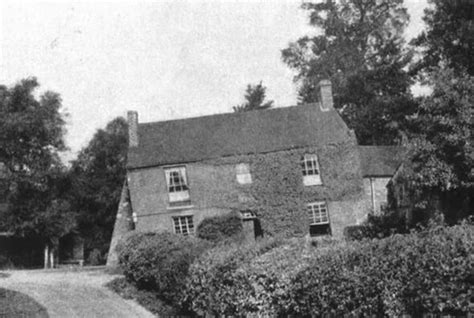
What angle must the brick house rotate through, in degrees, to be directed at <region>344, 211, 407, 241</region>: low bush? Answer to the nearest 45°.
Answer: approximately 45° to its left

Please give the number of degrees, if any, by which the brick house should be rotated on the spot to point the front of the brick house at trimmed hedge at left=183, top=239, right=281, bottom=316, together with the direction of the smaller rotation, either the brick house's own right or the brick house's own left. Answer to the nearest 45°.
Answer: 0° — it already faces it

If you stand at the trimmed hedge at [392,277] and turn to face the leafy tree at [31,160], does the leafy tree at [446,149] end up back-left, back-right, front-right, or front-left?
front-right

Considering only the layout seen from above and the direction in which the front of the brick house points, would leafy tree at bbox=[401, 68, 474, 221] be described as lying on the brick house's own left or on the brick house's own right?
on the brick house's own left

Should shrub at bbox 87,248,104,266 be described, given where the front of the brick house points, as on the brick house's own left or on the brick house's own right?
on the brick house's own right

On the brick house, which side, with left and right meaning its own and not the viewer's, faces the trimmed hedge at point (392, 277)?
front

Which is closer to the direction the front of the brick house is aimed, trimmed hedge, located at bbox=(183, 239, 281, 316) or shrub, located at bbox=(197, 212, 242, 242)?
the trimmed hedge

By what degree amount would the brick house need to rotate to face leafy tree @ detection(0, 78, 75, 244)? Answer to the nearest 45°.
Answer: approximately 90° to its right

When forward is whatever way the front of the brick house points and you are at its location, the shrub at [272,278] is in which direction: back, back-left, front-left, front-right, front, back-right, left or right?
front

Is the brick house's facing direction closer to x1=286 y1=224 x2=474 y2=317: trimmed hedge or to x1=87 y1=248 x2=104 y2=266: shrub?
the trimmed hedge

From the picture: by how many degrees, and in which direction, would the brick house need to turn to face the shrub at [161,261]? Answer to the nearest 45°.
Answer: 0° — it already faces it

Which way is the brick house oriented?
toward the camera

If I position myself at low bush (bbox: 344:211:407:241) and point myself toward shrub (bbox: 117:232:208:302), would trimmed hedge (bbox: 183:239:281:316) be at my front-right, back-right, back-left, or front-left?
front-left

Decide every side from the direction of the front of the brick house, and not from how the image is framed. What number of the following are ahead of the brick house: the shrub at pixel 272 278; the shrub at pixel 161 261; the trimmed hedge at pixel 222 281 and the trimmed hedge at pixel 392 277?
4
